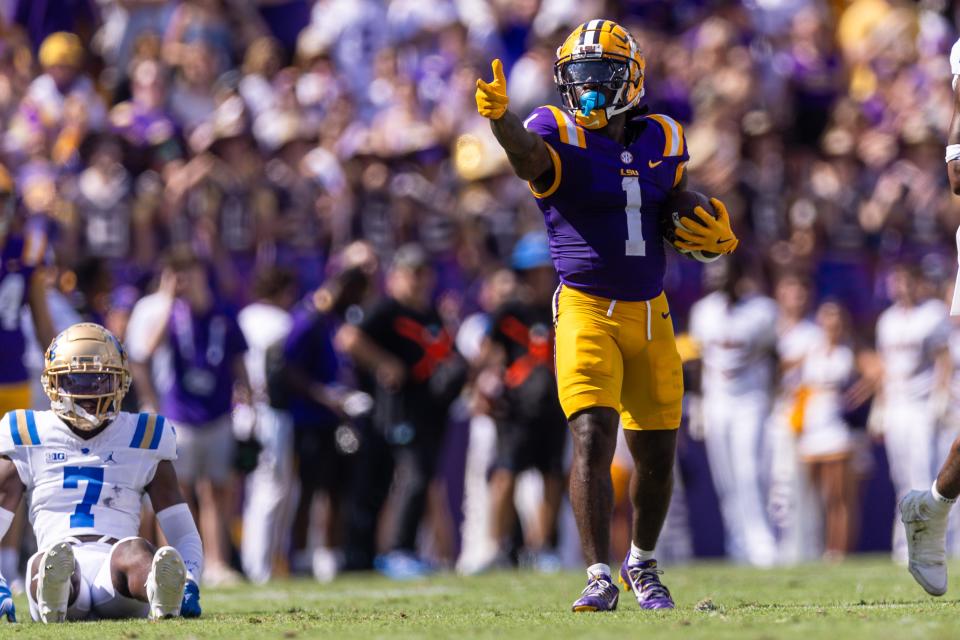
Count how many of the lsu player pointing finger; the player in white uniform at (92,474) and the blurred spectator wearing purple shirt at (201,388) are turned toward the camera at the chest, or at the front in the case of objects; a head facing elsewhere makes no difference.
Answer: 3

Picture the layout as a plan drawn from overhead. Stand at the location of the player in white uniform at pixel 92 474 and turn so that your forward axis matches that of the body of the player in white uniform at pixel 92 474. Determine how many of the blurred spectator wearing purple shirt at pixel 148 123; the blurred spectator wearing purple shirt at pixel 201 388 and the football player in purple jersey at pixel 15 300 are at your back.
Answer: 3

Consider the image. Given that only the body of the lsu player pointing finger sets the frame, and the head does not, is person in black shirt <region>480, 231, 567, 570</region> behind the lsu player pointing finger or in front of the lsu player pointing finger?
behind

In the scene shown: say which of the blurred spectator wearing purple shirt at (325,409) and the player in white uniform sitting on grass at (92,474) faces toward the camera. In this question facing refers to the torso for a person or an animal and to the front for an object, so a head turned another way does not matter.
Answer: the player in white uniform sitting on grass

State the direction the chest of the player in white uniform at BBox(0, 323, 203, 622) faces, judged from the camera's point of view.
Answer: toward the camera

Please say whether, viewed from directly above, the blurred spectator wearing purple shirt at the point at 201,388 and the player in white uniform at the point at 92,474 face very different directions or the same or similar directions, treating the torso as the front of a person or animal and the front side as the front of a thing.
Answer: same or similar directions

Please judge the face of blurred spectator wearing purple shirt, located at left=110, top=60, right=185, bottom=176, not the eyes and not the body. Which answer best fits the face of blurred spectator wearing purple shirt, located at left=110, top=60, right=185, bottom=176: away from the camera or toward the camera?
toward the camera

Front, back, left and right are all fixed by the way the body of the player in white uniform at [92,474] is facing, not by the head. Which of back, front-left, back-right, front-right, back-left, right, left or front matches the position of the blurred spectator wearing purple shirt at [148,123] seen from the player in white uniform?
back

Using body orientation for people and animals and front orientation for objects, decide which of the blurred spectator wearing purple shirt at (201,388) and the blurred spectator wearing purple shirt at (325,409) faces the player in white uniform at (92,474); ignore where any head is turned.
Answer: the blurred spectator wearing purple shirt at (201,388)

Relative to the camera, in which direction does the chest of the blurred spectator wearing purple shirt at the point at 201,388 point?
toward the camera
